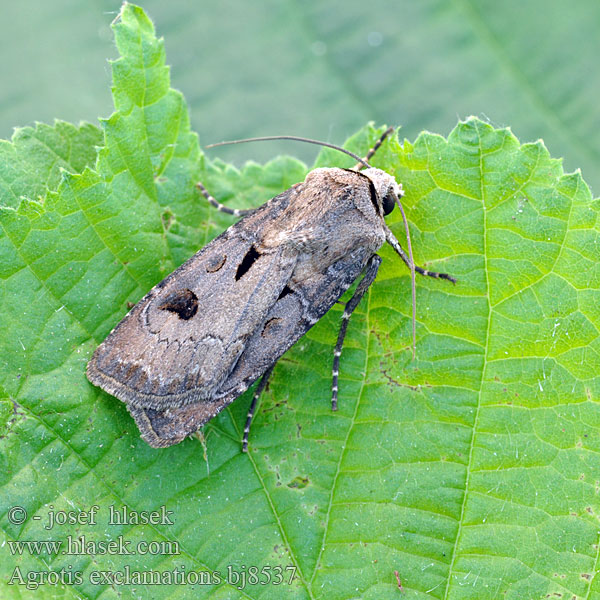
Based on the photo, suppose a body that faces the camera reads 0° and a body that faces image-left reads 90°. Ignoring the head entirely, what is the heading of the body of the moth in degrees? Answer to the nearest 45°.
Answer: approximately 225°
